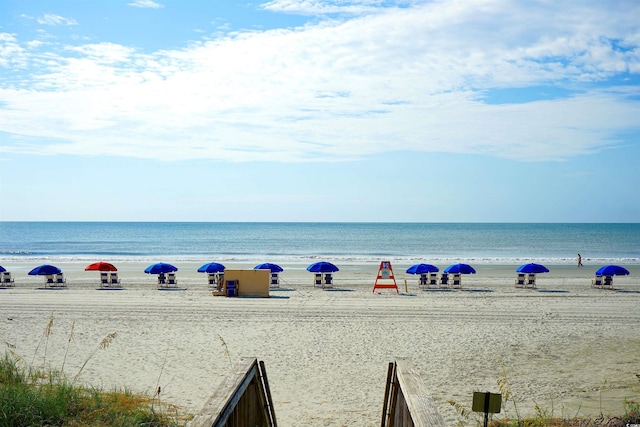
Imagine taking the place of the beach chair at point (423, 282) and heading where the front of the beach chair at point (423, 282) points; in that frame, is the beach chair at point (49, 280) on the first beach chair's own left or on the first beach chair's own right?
on the first beach chair's own left

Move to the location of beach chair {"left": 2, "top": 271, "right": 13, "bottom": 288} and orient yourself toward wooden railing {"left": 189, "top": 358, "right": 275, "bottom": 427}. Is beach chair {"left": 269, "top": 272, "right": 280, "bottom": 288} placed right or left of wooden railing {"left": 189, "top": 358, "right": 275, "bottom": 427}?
left

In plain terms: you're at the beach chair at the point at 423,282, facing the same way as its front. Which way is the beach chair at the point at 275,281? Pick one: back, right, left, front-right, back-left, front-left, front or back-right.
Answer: left

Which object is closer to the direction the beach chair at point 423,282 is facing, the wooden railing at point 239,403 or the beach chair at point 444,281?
the beach chair

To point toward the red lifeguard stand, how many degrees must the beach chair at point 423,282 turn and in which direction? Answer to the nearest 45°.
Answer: approximately 135° to its left

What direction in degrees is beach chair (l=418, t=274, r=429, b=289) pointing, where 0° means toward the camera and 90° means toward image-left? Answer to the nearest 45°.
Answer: approximately 180°

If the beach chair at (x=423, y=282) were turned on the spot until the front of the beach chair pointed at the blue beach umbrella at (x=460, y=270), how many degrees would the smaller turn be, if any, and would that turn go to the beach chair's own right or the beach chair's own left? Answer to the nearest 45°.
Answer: approximately 90° to the beach chair's own right

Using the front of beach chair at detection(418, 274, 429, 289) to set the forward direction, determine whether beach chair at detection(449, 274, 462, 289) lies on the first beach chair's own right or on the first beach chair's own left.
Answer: on the first beach chair's own right
